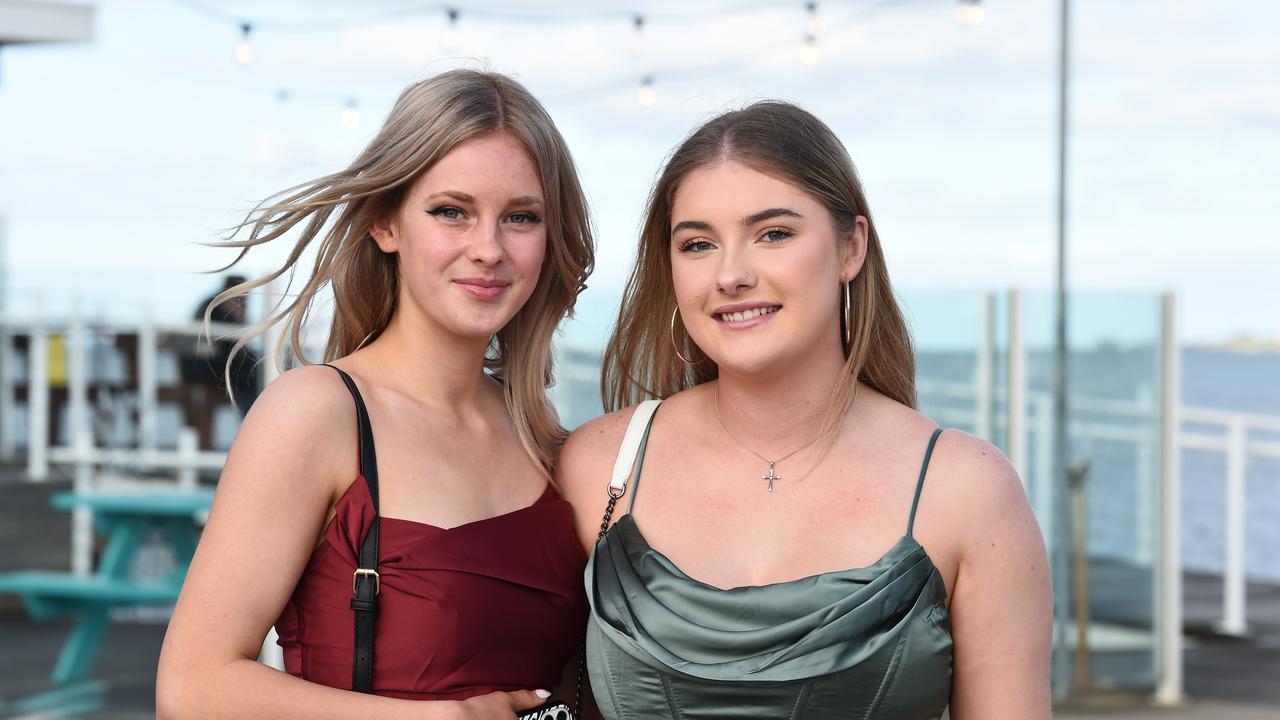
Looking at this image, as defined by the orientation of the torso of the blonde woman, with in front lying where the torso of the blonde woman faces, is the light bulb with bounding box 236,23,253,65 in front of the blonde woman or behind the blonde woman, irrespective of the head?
behind

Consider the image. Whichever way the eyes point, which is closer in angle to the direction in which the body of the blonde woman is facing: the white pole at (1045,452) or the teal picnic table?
the white pole

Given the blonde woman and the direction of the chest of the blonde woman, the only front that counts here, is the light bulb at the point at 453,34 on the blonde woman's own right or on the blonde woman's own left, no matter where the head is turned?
on the blonde woman's own left

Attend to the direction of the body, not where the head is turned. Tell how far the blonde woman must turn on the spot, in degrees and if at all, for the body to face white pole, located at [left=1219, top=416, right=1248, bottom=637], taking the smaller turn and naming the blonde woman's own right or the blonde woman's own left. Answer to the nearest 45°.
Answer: approximately 90° to the blonde woman's own left

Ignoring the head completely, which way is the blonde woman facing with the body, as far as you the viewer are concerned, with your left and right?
facing the viewer and to the right of the viewer

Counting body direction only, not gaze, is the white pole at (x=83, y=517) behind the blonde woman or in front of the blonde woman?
behind

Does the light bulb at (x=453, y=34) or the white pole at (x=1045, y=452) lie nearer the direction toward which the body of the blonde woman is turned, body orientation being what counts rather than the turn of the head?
the white pole

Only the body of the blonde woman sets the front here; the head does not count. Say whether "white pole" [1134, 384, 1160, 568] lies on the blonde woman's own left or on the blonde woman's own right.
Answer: on the blonde woman's own left
